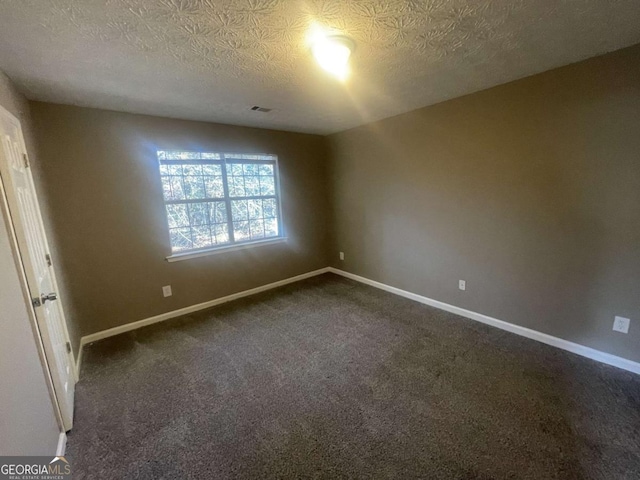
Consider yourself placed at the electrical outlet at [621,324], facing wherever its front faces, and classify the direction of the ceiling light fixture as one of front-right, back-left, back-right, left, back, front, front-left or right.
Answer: front-right
